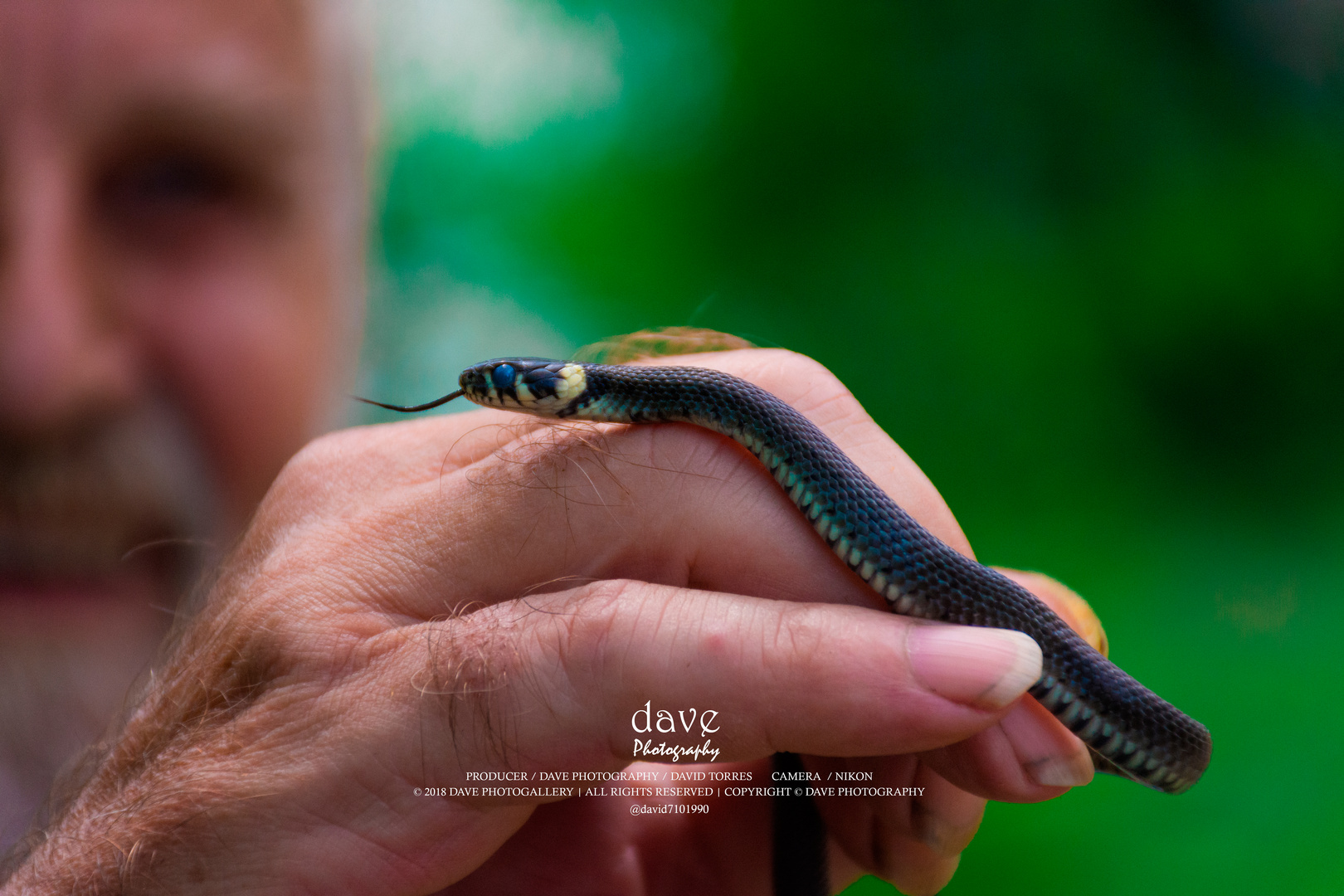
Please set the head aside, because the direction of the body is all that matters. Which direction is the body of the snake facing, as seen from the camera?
to the viewer's left
